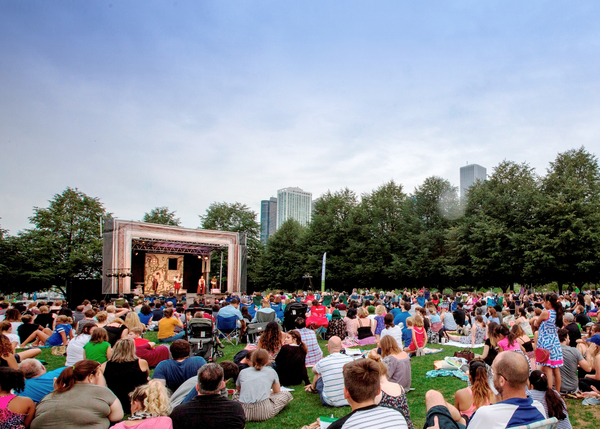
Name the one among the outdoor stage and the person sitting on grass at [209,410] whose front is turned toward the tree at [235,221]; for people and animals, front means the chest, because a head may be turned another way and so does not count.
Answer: the person sitting on grass

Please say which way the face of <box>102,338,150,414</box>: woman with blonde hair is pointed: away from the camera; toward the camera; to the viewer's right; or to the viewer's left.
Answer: away from the camera

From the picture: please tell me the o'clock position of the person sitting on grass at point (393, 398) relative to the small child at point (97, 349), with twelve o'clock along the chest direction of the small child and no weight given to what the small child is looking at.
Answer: The person sitting on grass is roughly at 5 o'clock from the small child.

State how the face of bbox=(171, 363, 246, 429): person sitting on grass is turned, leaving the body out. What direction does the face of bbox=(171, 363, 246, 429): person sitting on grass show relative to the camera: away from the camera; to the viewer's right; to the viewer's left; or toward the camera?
away from the camera

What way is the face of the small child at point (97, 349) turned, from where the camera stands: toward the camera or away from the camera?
away from the camera

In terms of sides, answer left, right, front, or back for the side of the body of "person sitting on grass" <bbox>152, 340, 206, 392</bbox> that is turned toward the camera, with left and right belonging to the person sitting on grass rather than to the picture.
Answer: back

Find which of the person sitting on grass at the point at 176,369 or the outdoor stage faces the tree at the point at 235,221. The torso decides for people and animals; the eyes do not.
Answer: the person sitting on grass

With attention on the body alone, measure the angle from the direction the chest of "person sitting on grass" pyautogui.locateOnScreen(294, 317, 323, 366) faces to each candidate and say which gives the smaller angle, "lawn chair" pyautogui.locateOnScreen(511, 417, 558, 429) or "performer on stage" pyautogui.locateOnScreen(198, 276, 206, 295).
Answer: the performer on stage

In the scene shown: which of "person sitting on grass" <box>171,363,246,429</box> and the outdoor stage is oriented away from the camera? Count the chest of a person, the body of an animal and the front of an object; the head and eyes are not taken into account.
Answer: the person sitting on grass

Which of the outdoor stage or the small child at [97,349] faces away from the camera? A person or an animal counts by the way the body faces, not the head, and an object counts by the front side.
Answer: the small child

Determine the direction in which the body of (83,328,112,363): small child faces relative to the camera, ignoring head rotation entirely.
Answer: away from the camera

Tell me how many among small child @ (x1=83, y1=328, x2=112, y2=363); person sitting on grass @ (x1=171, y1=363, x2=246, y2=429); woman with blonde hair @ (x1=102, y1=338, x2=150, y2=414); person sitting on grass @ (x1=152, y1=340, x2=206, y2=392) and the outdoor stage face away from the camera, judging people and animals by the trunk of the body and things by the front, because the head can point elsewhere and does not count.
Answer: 4
